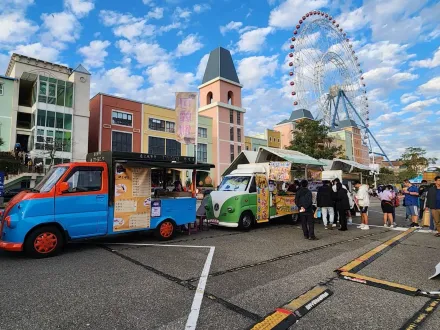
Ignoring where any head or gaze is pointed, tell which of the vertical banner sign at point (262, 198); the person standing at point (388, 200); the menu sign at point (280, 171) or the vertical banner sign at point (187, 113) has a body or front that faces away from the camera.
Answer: the person standing

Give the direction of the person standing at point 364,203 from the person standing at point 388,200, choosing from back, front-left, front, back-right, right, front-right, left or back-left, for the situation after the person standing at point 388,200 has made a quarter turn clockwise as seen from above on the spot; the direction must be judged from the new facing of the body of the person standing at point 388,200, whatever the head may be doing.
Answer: back-right

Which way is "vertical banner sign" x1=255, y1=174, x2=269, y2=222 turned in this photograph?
toward the camera

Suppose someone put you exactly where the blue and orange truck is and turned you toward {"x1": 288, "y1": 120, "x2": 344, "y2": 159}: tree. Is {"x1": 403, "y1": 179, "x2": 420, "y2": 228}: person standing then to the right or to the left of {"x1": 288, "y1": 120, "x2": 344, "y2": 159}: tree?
right

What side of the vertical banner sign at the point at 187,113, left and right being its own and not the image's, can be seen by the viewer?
front

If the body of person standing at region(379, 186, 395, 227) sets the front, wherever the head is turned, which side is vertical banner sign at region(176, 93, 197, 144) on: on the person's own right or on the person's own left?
on the person's own left

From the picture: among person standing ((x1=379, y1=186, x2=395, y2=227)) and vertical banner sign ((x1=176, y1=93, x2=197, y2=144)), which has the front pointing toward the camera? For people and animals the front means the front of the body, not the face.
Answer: the vertical banner sign

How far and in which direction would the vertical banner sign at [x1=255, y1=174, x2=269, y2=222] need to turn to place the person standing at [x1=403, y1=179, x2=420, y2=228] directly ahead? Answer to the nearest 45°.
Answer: approximately 90° to its left

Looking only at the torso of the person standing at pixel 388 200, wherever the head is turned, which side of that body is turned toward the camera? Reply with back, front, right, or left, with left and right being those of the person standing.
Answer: back

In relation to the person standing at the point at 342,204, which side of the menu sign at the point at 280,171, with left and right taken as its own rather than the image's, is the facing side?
left

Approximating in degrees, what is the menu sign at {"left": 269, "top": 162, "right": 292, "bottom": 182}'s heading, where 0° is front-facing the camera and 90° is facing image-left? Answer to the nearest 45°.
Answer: approximately 0°

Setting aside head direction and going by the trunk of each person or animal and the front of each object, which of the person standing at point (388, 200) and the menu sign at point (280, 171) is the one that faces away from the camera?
the person standing

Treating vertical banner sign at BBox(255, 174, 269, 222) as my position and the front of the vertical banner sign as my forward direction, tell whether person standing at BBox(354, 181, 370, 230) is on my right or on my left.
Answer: on my left

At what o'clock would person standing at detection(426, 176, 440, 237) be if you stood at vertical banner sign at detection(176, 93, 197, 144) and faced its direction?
The person standing is roughly at 10 o'clock from the vertical banner sign.

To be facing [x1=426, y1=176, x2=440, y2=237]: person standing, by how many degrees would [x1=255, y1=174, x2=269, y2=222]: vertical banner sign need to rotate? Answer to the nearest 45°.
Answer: approximately 90° to its left

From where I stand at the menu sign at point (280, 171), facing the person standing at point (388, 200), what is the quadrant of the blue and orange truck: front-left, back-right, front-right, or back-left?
back-right
